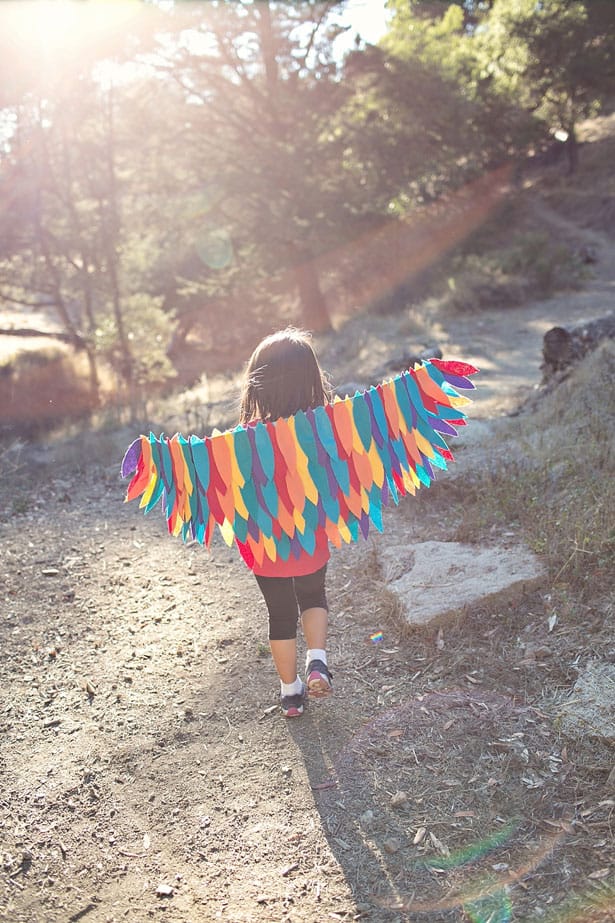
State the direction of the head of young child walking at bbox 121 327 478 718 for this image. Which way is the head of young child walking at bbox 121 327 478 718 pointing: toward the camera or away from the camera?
away from the camera

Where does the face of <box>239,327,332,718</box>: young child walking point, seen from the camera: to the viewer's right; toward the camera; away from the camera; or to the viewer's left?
away from the camera

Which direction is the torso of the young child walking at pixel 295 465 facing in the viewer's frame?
away from the camera

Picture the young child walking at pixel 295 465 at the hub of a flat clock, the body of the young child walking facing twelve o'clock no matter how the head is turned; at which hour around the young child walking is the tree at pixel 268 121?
The tree is roughly at 12 o'clock from the young child walking.

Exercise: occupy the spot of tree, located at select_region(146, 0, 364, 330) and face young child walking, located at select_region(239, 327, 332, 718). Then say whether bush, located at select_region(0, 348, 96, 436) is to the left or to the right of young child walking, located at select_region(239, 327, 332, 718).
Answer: right
